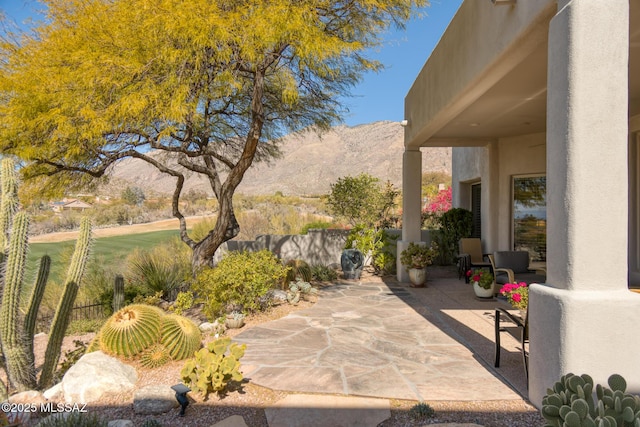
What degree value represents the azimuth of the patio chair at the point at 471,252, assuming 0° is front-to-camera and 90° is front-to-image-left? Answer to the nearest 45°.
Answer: approximately 315°

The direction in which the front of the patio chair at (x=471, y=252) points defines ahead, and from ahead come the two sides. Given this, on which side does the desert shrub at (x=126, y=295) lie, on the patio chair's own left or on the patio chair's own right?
on the patio chair's own right

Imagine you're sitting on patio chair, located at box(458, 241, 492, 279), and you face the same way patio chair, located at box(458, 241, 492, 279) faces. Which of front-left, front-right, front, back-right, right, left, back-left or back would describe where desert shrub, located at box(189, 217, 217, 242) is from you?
back-right

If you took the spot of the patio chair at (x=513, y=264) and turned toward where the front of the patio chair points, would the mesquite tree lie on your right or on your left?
on your right

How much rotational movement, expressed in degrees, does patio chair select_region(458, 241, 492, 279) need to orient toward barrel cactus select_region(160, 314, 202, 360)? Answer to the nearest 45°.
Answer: approximately 90° to its right

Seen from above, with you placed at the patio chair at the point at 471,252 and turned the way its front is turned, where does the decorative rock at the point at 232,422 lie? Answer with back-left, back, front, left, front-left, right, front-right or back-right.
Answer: front-right
